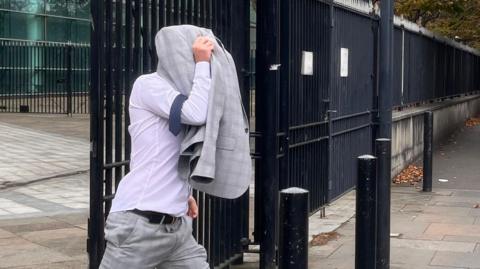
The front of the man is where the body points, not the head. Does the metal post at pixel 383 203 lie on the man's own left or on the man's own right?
on the man's own left

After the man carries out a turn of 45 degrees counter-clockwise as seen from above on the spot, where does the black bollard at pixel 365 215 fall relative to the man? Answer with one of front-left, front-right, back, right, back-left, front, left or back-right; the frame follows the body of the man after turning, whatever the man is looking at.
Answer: front-left

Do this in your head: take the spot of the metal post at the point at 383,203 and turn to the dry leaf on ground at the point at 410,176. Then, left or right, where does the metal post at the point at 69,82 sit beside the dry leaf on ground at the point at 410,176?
left

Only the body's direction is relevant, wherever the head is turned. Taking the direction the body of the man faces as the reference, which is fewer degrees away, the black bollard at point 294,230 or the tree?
the black bollard

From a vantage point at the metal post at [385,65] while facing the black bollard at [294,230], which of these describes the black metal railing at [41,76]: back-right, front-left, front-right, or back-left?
back-right

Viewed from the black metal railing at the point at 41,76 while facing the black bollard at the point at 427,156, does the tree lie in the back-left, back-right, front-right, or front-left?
front-left

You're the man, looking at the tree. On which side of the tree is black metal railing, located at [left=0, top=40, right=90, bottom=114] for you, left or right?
left

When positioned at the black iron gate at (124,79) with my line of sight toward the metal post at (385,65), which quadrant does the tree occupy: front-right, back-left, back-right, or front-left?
front-left

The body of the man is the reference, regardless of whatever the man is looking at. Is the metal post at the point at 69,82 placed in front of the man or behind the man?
behind
